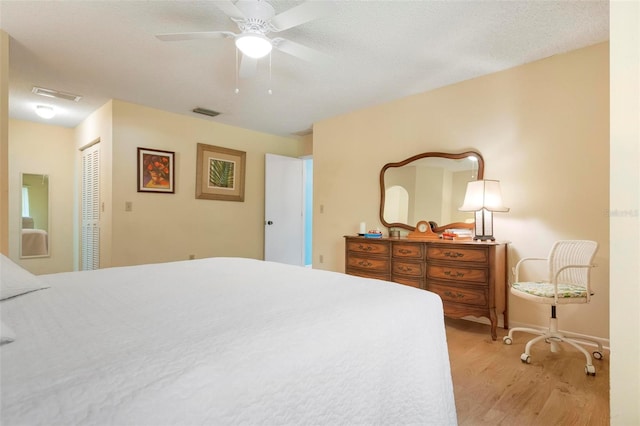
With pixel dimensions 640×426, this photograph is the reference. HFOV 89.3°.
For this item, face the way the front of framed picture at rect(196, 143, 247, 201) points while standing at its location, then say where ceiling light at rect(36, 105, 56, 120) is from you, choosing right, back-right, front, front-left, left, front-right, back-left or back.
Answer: back-right

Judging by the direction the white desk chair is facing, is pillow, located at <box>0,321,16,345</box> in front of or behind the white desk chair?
in front

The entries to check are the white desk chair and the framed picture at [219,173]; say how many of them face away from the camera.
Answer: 0

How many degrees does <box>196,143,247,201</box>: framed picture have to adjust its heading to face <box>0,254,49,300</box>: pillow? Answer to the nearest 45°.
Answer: approximately 45° to its right

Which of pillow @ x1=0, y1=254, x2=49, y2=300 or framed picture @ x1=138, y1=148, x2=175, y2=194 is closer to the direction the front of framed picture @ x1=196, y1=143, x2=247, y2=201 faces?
the pillow

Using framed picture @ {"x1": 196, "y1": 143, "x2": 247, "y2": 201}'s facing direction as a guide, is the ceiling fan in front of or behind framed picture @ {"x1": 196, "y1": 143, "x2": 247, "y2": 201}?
in front

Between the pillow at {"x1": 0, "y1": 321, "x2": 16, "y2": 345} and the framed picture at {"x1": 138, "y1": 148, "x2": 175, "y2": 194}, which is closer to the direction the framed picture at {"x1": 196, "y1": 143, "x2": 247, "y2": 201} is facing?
the pillow

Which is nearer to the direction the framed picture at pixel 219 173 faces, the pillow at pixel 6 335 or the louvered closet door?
the pillow

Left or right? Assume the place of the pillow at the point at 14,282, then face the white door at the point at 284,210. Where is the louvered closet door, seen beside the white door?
left

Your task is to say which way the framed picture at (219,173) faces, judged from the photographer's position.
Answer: facing the viewer and to the right of the viewer

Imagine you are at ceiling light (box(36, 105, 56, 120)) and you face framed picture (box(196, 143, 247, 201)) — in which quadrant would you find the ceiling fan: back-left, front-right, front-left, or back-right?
front-right

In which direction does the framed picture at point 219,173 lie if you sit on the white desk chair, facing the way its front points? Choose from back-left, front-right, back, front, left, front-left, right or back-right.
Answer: front-right

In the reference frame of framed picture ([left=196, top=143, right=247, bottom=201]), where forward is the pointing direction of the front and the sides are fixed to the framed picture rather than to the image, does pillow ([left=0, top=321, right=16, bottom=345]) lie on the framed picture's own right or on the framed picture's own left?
on the framed picture's own right

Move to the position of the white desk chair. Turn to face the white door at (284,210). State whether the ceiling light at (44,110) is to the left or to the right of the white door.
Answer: left

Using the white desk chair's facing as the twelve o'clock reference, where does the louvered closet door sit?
The louvered closet door is roughly at 1 o'clock from the white desk chair.

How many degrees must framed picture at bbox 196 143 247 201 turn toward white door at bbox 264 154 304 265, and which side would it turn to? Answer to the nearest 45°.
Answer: approximately 45° to its left

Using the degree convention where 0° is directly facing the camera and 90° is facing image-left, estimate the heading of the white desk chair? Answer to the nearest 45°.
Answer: approximately 45°
